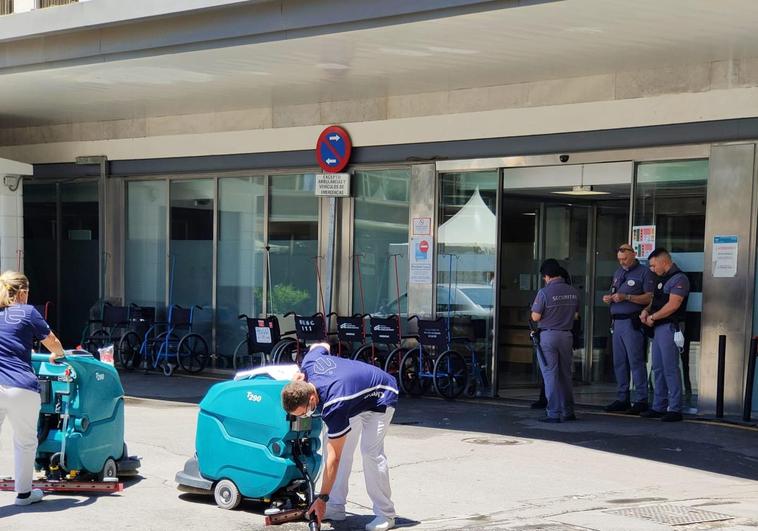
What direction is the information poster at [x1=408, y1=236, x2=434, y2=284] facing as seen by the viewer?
toward the camera

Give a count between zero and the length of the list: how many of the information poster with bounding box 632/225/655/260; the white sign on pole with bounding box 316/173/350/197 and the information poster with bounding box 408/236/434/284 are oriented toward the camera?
3

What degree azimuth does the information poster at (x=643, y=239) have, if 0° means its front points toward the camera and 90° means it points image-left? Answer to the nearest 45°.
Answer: approximately 0°

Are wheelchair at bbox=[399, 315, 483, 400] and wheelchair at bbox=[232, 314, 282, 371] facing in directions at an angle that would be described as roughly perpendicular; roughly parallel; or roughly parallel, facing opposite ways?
roughly parallel

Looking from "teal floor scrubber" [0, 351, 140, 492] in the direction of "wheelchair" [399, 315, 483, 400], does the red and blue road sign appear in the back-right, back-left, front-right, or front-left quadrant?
front-left

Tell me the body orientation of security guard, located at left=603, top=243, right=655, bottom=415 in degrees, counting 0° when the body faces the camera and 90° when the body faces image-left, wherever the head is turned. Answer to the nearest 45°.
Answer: approximately 45°

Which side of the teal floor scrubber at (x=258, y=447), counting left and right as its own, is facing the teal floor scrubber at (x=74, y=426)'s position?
front

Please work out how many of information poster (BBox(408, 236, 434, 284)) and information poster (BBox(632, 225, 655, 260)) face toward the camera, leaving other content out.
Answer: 2

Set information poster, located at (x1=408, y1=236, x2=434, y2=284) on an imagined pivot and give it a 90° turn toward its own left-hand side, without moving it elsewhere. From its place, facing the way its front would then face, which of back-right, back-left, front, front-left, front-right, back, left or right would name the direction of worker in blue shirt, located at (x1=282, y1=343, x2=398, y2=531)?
right
